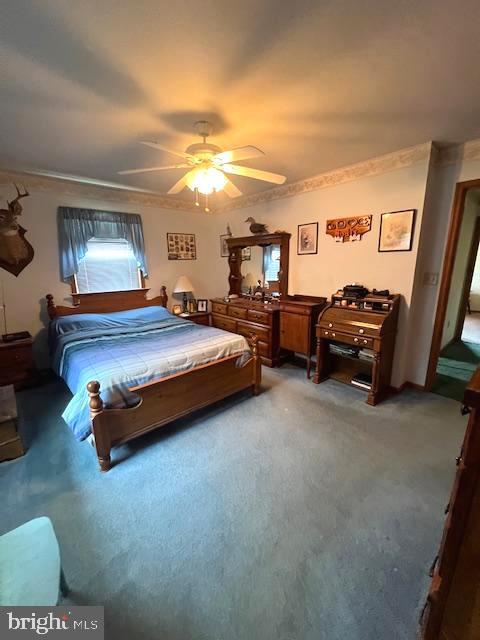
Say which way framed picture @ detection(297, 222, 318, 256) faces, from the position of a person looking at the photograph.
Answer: facing the viewer and to the left of the viewer

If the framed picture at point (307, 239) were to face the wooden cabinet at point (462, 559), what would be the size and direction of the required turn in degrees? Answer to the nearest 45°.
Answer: approximately 45° to its left

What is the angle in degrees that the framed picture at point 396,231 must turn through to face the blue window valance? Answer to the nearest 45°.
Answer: approximately 45° to its right

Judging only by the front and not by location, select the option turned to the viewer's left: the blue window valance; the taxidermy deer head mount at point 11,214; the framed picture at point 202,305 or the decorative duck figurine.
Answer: the decorative duck figurine

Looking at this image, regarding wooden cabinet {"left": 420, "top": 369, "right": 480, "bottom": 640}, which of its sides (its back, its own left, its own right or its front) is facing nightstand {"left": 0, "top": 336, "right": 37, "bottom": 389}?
front

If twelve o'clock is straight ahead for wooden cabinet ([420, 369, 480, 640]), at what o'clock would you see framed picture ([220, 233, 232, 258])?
The framed picture is roughly at 1 o'clock from the wooden cabinet.

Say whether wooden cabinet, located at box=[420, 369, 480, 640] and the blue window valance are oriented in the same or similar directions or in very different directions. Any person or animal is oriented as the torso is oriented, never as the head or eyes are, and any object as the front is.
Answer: very different directions

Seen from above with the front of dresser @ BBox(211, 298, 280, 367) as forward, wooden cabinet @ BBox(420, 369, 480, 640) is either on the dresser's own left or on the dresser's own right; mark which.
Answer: on the dresser's own left

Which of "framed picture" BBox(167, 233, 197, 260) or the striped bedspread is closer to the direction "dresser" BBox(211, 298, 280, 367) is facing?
the striped bedspread

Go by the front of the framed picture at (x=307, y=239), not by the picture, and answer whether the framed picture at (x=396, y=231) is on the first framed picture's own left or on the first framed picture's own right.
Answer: on the first framed picture's own left

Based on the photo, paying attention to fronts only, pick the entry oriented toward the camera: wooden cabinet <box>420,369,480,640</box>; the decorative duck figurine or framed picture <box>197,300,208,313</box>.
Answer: the framed picture

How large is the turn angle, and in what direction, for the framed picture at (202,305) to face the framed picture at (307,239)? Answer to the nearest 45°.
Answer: approximately 45° to its left

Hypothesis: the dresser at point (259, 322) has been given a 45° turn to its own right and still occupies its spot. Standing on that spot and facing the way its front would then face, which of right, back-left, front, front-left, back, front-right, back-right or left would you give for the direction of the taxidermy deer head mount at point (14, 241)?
front

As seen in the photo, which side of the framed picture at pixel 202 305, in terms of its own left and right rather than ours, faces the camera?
front

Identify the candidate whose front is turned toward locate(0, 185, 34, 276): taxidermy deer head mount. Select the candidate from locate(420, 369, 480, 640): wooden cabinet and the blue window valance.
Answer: the wooden cabinet

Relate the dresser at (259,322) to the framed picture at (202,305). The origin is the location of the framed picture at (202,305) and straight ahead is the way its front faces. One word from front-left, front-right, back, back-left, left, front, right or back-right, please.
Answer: front-left

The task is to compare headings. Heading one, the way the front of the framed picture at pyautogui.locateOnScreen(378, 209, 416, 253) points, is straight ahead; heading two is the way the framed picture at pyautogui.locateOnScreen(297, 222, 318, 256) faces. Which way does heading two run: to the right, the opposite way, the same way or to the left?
the same way

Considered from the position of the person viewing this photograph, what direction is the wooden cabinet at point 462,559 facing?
facing to the left of the viewer

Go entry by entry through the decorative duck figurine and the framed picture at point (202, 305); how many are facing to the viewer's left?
1

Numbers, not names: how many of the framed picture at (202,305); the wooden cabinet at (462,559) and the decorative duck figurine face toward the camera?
1
